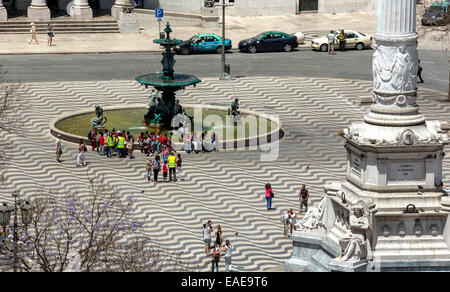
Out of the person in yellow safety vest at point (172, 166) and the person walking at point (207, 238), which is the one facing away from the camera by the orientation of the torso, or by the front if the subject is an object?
the person in yellow safety vest

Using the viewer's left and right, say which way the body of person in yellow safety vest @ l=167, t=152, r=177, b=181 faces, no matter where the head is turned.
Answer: facing away from the viewer
